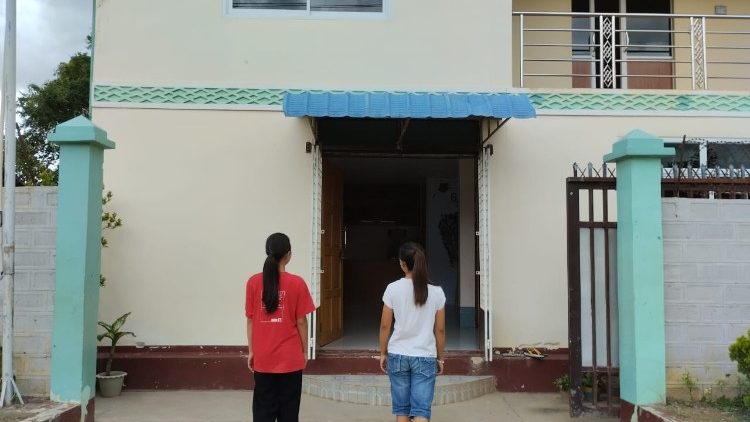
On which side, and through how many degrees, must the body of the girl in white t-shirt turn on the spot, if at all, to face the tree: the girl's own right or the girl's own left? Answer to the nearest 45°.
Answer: approximately 45° to the girl's own left

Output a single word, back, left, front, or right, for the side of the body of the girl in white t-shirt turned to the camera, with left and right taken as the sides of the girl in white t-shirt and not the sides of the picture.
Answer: back

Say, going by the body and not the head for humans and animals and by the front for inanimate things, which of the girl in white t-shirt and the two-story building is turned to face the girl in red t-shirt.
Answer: the two-story building

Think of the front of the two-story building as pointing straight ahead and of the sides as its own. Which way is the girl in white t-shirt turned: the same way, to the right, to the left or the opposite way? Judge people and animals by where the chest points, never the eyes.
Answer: the opposite way

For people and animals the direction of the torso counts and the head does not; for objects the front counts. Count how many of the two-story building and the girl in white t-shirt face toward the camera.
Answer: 1

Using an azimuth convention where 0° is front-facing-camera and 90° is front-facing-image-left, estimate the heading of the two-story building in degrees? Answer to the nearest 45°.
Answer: approximately 0°

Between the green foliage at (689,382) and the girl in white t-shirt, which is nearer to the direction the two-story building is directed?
the girl in white t-shirt

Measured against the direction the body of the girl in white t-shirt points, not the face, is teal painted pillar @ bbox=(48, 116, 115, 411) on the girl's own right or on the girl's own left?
on the girl's own left

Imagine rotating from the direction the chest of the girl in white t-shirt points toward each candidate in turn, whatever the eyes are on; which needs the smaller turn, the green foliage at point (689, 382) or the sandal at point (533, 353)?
the sandal

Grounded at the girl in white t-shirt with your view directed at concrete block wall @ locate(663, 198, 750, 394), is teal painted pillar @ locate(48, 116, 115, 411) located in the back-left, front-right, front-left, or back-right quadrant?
back-left

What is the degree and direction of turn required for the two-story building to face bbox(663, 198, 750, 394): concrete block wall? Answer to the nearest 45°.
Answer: approximately 45° to its left

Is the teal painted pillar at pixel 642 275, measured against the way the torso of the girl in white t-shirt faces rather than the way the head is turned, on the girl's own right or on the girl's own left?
on the girl's own right

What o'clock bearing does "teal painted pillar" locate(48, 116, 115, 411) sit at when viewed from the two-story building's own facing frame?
The teal painted pillar is roughly at 1 o'clock from the two-story building.
